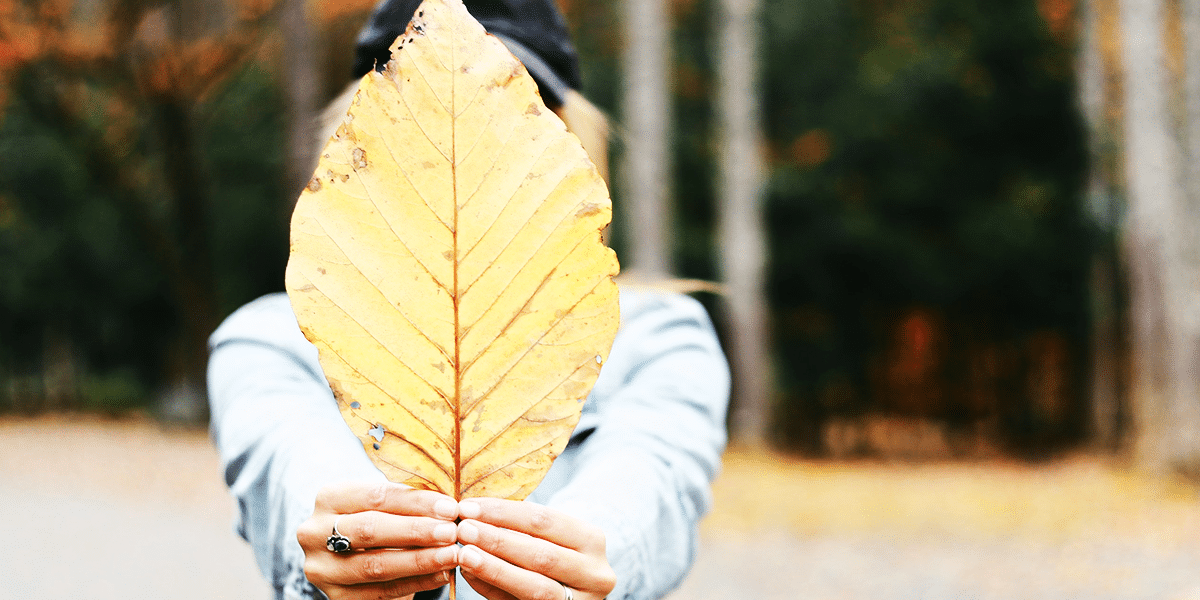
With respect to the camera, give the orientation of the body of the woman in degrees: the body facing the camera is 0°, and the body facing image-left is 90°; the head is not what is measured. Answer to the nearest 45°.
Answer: approximately 0°

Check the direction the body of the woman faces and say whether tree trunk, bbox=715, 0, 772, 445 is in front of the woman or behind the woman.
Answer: behind

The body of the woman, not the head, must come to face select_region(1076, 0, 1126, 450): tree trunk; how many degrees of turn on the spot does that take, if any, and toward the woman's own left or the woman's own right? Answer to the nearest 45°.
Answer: approximately 135° to the woman's own left

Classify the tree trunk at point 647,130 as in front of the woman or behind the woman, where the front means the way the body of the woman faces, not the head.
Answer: behind

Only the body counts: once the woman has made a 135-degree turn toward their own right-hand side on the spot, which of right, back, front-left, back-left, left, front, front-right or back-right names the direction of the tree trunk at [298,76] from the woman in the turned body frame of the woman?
front-right

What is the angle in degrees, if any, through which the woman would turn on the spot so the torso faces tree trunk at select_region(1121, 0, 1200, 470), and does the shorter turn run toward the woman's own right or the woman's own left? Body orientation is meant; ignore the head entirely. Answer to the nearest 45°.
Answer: approximately 135° to the woman's own left
